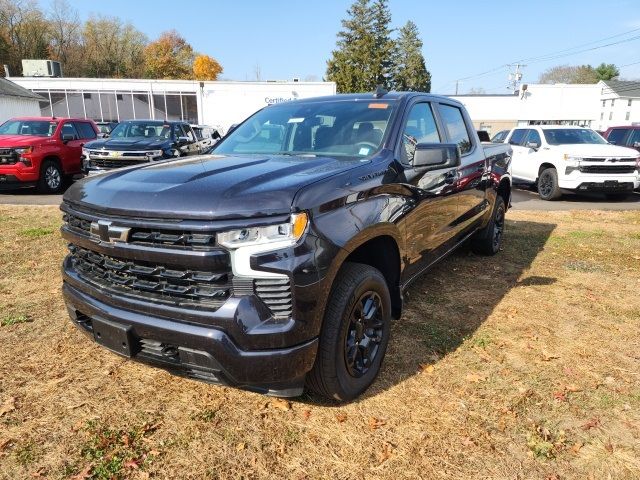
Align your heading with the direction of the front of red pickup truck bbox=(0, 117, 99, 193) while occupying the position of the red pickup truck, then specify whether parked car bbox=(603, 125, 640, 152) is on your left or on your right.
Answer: on your left

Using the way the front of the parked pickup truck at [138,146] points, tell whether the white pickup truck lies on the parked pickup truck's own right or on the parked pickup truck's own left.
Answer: on the parked pickup truck's own left

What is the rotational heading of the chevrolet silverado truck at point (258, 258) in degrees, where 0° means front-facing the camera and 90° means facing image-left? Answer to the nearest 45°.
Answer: approximately 45°

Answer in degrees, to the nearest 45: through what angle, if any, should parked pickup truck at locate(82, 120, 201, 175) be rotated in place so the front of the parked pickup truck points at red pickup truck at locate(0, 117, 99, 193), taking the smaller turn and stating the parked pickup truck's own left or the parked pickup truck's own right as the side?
approximately 90° to the parked pickup truck's own right

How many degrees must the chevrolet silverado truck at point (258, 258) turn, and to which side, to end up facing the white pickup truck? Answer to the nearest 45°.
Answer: approximately 180°

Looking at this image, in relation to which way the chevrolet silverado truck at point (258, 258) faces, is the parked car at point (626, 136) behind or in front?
behind

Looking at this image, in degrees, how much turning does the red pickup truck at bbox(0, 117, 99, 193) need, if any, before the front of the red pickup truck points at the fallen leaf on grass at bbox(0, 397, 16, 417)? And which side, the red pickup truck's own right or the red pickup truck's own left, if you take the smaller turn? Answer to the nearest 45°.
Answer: approximately 45° to the red pickup truck's own left

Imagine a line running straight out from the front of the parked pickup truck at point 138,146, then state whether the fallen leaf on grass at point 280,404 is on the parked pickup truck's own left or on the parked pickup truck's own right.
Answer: on the parked pickup truck's own left

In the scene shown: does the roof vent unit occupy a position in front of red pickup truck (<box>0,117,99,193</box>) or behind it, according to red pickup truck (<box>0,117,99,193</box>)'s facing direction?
behind

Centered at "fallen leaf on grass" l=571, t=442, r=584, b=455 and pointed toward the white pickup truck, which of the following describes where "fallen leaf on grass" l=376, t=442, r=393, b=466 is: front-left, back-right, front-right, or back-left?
back-left

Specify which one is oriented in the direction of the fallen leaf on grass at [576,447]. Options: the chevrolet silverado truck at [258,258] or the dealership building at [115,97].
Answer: the dealership building

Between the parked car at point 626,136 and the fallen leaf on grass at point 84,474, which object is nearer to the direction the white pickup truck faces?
the fallen leaf on grass
